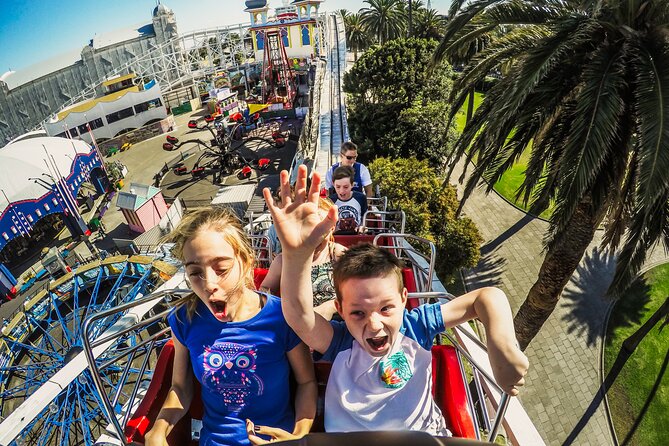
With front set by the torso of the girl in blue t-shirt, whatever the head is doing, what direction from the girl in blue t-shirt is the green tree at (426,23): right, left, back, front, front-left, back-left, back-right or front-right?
back-left

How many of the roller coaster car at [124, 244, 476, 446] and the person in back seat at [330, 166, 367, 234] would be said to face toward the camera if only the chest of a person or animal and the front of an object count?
2

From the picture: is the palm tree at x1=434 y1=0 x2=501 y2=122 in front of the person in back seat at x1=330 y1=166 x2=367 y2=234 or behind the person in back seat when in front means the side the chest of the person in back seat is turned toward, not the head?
behind

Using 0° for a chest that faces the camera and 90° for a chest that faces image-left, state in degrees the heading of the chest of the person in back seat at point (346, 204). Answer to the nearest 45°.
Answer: approximately 0°

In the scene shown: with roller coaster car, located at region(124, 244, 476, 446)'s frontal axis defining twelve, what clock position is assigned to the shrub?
The shrub is roughly at 7 o'clock from the roller coaster car.

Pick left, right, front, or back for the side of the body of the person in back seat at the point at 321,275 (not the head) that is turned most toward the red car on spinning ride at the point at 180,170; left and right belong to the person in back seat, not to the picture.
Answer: back

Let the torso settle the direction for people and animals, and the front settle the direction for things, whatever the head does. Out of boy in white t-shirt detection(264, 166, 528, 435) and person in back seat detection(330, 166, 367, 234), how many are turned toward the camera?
2

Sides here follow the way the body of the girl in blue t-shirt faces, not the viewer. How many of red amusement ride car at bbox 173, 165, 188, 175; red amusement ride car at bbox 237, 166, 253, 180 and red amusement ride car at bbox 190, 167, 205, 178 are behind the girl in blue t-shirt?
3
